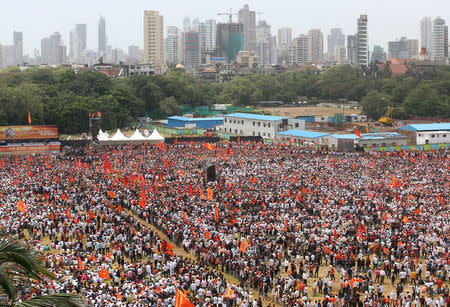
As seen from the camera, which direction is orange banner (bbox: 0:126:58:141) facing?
toward the camera

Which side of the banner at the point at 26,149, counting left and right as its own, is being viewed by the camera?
front

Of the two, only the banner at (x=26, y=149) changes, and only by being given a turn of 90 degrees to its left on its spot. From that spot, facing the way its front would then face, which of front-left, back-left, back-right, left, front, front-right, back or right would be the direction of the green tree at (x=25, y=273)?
right

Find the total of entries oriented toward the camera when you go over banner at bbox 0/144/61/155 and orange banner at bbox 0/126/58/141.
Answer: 2

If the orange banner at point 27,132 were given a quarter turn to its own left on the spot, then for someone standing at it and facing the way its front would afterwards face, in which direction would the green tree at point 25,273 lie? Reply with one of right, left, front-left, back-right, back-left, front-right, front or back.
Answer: right

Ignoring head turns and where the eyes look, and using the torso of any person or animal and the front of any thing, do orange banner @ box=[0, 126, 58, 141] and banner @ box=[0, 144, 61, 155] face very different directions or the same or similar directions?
same or similar directions
